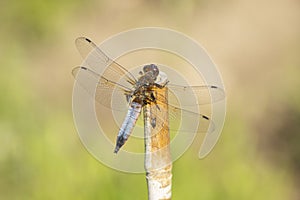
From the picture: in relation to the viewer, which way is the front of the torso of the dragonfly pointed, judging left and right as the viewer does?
facing away from the viewer and to the right of the viewer
